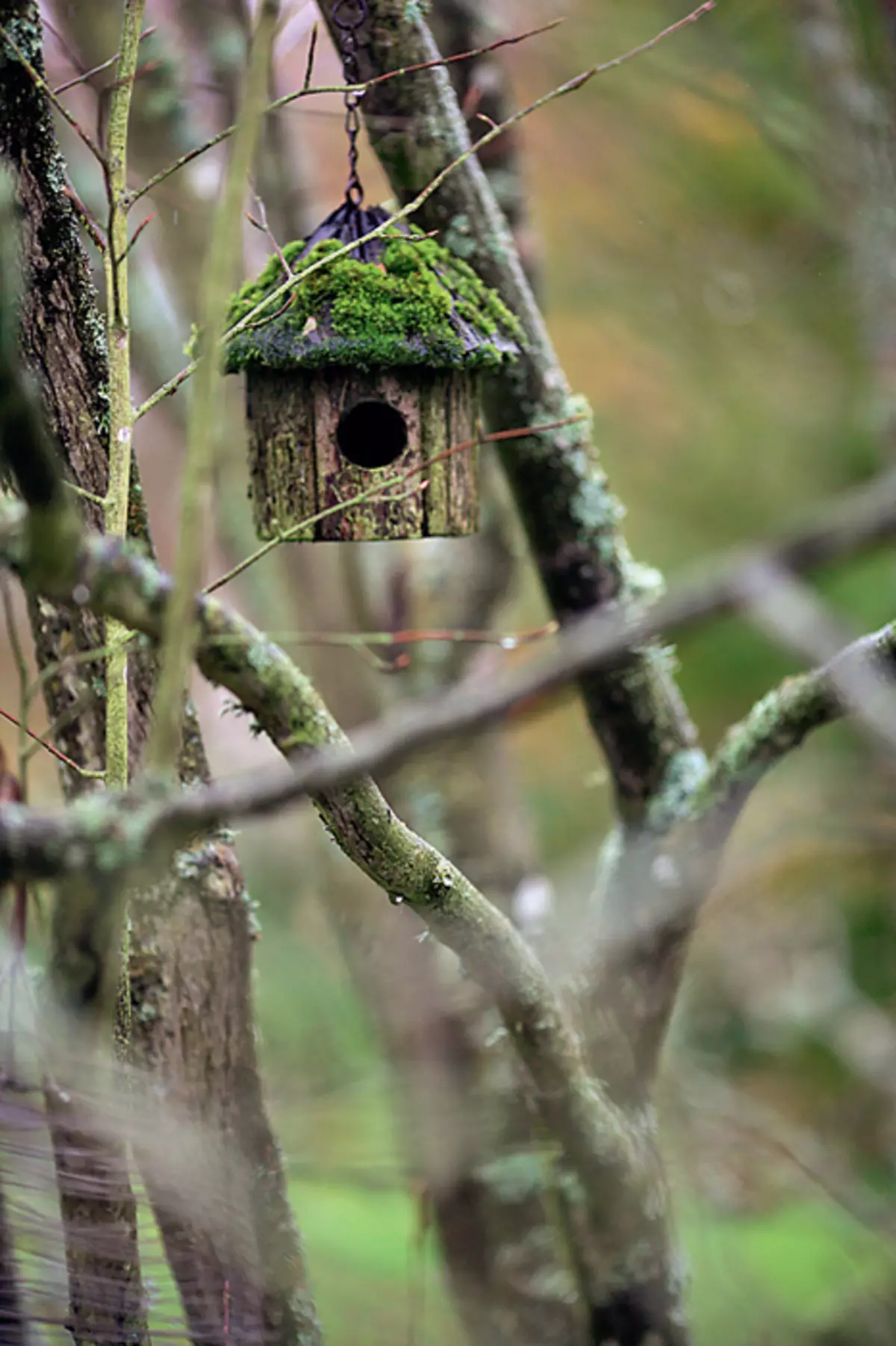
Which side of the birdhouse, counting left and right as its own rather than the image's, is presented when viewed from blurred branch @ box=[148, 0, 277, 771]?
front

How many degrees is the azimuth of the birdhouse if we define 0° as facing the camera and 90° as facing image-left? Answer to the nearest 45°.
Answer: approximately 0°

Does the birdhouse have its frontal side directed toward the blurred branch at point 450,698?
yes

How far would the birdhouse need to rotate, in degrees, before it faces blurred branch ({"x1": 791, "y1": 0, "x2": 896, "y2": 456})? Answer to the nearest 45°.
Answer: approximately 135° to its left
